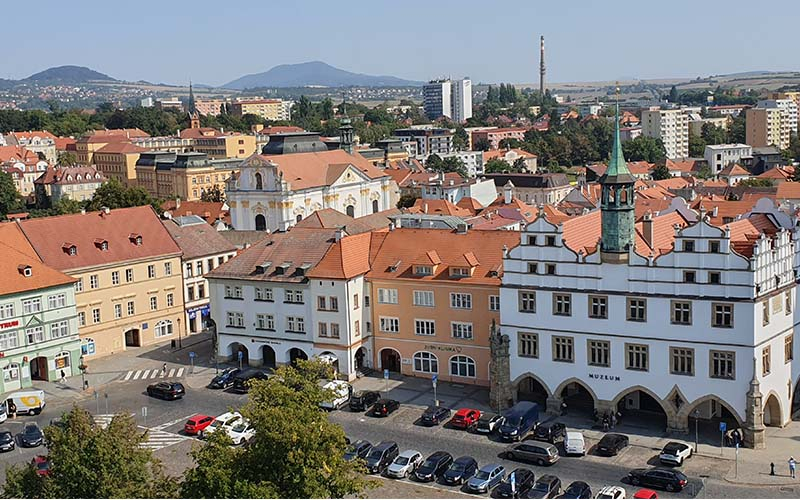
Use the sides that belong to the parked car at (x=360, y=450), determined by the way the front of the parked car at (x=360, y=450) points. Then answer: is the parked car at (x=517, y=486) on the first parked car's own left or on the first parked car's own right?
on the first parked car's own left

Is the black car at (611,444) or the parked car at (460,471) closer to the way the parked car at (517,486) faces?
the parked car

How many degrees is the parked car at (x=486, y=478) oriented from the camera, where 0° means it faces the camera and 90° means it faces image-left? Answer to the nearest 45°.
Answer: approximately 45°

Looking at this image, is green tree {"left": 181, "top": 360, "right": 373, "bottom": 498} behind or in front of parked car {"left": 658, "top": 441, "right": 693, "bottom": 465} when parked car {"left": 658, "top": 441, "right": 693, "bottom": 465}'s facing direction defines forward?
behind

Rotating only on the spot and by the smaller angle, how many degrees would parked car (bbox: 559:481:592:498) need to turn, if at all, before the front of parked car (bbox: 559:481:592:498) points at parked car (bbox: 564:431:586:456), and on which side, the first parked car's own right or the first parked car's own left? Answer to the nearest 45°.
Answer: approximately 135° to the first parked car's own right

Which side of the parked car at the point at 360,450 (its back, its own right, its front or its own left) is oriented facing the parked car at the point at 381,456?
left

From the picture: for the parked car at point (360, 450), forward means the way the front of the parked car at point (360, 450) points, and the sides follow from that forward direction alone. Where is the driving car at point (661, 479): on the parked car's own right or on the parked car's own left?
on the parked car's own left

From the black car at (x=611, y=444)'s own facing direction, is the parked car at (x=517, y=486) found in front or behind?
behind

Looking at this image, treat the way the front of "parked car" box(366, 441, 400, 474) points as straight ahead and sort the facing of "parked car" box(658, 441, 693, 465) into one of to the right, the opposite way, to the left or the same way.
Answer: the opposite way

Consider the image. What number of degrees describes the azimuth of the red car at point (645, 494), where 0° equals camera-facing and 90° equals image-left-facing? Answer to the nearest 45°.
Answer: approximately 45°
